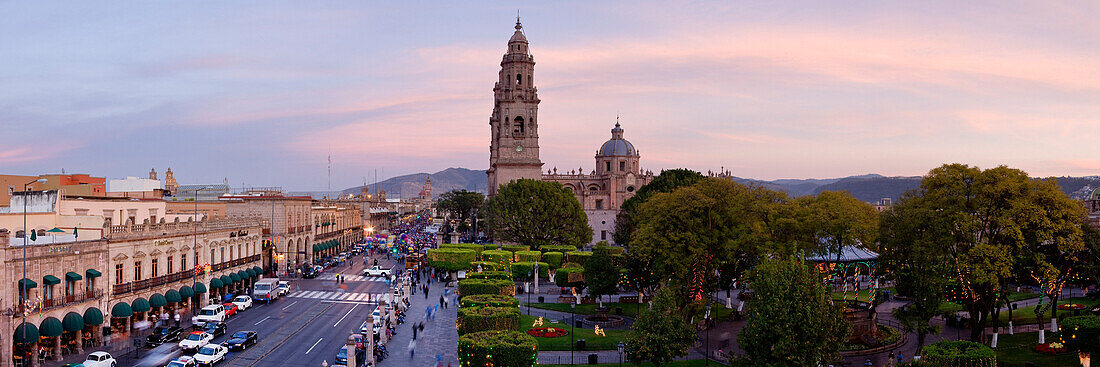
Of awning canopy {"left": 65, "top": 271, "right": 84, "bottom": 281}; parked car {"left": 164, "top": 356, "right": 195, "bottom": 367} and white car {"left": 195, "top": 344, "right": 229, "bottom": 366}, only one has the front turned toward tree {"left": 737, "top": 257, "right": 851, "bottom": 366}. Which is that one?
the awning canopy

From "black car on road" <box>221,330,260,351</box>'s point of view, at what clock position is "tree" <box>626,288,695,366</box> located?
The tree is roughly at 9 o'clock from the black car on road.

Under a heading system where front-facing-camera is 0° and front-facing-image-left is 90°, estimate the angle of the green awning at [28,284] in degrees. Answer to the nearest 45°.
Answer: approximately 315°

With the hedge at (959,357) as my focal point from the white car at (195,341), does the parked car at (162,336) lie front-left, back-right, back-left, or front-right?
back-left

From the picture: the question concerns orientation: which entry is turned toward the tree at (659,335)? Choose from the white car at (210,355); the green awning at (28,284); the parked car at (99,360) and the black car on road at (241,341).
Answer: the green awning

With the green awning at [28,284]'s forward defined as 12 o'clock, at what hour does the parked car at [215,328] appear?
The parked car is roughly at 10 o'clock from the green awning.

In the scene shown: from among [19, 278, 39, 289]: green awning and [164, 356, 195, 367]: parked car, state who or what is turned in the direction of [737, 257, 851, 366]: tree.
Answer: the green awning

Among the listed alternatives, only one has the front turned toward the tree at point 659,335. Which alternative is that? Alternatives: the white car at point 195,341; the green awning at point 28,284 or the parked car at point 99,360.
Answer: the green awning

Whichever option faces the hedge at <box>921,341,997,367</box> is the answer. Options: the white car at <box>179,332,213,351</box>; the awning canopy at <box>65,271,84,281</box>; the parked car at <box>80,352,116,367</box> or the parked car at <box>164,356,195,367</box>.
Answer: the awning canopy

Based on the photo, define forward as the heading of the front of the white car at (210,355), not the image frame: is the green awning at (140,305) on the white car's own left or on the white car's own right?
on the white car's own right

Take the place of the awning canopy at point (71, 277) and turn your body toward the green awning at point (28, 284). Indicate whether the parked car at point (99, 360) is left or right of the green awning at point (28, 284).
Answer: left
